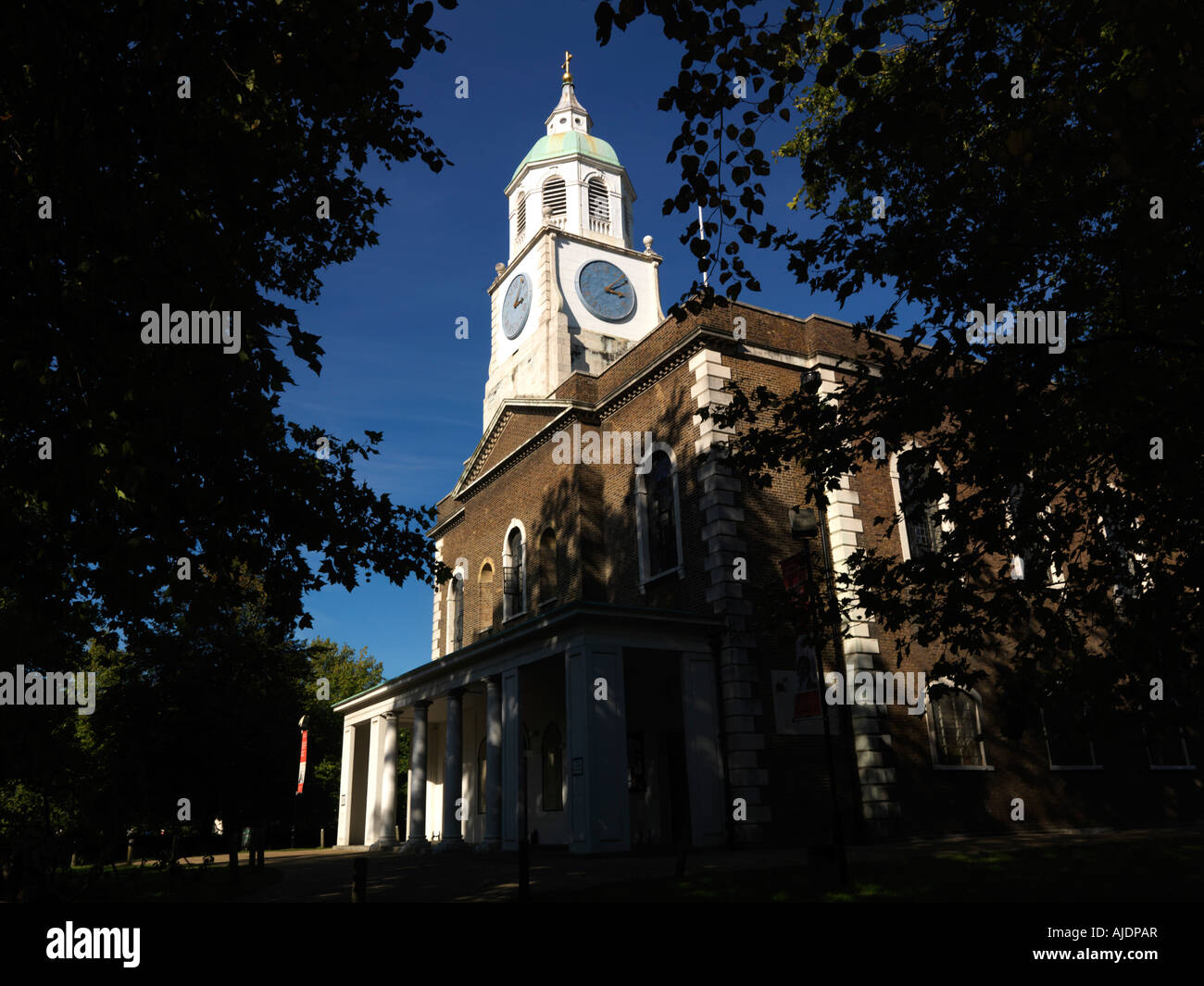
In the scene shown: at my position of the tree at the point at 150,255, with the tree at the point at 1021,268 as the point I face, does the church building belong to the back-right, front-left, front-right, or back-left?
front-left

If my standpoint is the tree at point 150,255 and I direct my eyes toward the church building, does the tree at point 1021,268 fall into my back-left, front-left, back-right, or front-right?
front-right

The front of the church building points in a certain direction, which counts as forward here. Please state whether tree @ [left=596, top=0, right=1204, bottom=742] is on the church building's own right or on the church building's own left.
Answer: on the church building's own left

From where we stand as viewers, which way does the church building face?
facing the viewer and to the left of the viewer

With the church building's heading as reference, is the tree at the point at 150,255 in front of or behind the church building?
in front
